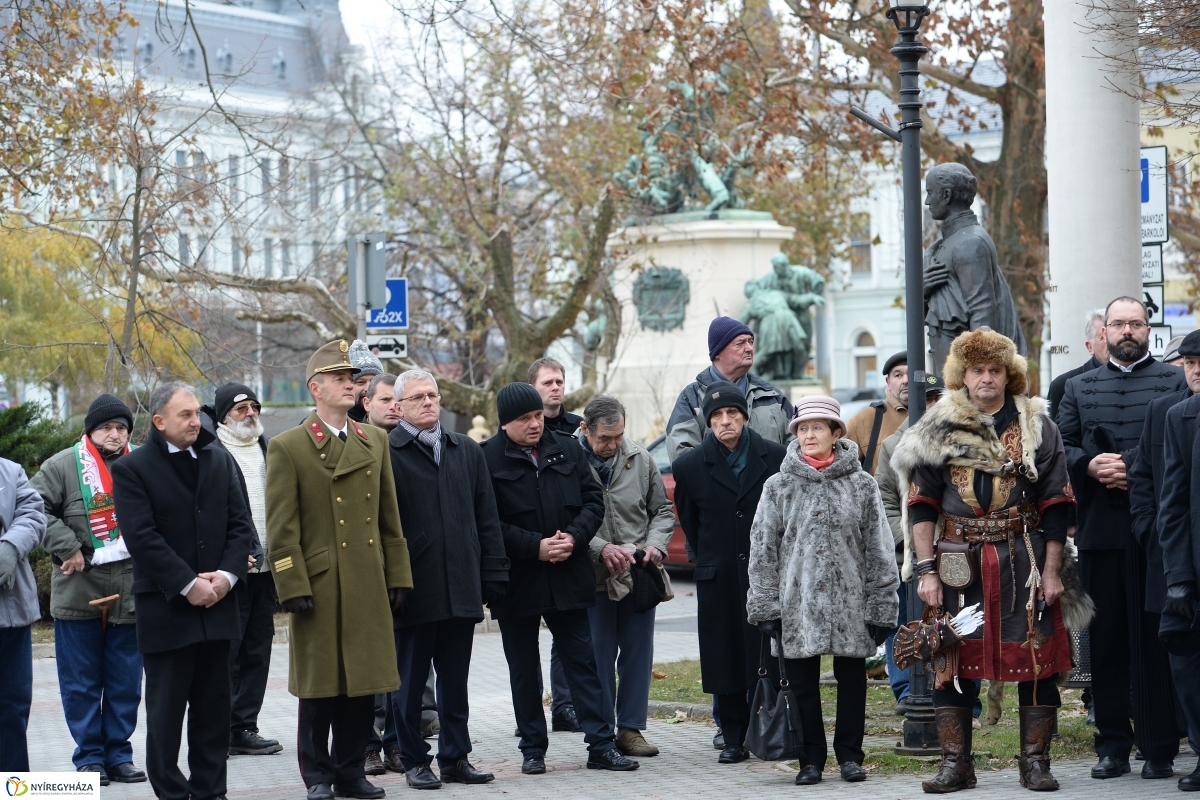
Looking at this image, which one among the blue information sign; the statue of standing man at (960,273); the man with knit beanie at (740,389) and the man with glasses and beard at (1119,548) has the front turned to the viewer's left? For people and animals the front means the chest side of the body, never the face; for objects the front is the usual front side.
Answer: the statue of standing man

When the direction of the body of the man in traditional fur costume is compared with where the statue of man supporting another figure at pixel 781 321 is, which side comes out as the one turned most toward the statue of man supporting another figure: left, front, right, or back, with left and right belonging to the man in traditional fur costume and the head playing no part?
back

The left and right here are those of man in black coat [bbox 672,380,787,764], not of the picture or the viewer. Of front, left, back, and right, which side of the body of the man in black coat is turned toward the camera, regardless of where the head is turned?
front

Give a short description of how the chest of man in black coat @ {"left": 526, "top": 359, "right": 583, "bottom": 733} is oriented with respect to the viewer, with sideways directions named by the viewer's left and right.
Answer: facing the viewer and to the right of the viewer

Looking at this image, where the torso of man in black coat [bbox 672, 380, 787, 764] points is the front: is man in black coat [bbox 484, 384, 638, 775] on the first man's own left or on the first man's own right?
on the first man's own right
